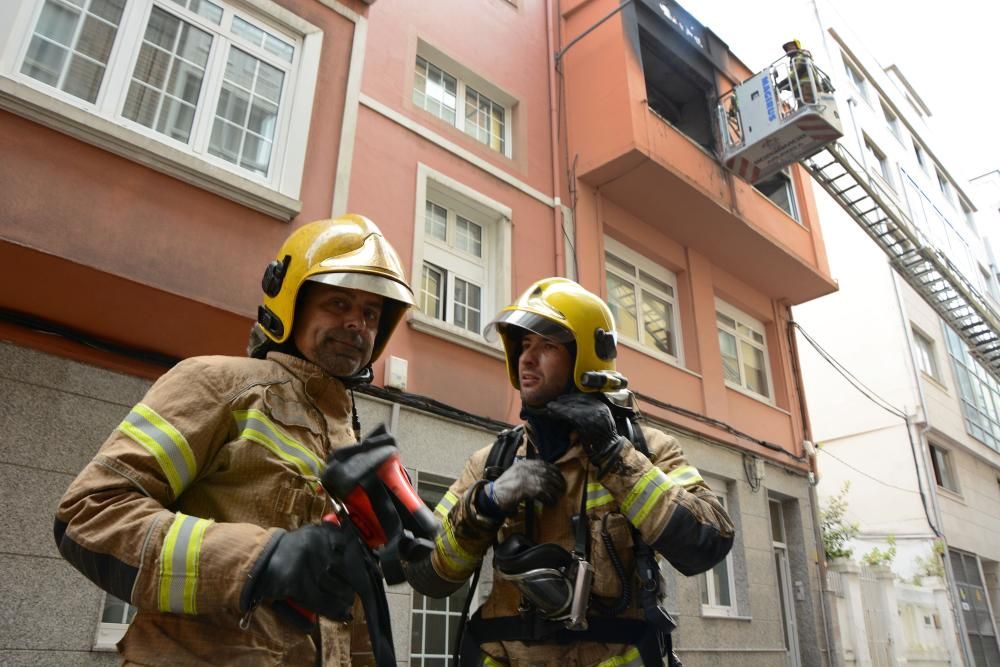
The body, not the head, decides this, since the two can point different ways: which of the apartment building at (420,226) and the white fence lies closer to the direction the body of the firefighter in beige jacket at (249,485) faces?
the white fence

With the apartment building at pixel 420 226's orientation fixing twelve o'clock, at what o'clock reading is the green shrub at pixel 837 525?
The green shrub is roughly at 9 o'clock from the apartment building.

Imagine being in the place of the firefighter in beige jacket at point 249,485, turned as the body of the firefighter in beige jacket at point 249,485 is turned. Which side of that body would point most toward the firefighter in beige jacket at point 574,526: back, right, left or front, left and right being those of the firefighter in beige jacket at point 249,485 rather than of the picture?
left

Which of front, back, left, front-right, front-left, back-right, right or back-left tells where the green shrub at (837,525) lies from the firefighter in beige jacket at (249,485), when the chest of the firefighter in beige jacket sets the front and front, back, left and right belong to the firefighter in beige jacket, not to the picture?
left

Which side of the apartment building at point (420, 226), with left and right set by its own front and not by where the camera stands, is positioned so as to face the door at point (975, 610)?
left

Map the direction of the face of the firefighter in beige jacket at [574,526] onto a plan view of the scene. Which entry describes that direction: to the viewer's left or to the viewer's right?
to the viewer's left

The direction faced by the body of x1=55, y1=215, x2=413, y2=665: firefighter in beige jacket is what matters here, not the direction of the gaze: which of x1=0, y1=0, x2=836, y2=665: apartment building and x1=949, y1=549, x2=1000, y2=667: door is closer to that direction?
the door

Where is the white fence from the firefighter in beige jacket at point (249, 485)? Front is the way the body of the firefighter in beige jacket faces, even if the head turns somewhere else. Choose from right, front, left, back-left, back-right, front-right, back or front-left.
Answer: left

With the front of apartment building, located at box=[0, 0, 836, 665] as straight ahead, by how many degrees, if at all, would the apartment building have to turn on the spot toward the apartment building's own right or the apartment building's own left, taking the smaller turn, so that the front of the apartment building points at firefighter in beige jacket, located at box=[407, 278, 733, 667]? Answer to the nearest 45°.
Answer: approximately 45° to the apartment building's own right

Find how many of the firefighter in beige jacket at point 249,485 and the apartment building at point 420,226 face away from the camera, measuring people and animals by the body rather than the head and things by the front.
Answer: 0

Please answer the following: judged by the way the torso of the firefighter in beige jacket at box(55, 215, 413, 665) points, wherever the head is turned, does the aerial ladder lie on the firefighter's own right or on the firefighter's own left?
on the firefighter's own left

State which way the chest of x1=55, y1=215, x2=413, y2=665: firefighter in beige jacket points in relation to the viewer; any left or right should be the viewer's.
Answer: facing the viewer and to the right of the viewer

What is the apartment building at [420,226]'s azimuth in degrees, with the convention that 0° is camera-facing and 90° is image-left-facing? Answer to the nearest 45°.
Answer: approximately 315°
